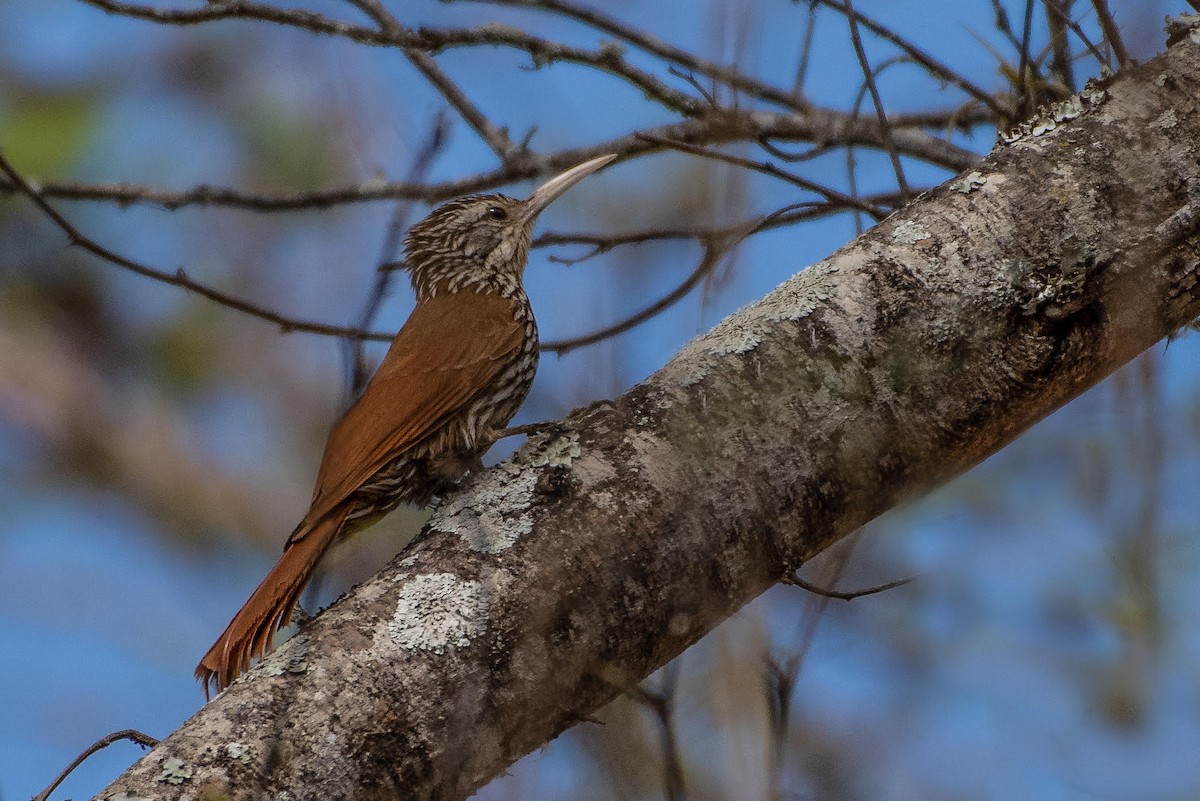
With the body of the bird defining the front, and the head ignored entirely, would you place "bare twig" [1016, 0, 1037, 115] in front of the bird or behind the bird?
in front

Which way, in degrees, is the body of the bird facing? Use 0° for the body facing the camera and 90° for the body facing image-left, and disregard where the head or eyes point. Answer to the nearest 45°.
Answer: approximately 270°

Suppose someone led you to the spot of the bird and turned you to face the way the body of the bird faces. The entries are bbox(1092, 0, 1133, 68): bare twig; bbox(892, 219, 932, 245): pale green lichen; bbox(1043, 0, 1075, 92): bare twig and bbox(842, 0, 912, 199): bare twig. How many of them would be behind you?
0

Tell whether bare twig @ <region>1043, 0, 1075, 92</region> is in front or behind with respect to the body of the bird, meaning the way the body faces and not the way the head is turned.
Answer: in front

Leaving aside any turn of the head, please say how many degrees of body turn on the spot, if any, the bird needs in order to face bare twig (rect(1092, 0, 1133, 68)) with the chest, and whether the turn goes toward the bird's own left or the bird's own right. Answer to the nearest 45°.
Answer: approximately 45° to the bird's own right

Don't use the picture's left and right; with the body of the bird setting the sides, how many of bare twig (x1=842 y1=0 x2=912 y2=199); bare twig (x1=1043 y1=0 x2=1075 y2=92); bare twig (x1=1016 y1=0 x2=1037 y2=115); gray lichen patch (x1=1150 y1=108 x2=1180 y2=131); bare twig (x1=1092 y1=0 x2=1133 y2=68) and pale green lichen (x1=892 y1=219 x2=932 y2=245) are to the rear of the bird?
0

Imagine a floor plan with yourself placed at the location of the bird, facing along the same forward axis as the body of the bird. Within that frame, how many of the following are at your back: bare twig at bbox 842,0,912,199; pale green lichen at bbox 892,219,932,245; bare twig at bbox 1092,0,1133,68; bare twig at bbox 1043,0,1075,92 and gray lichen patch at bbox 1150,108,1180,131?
0
